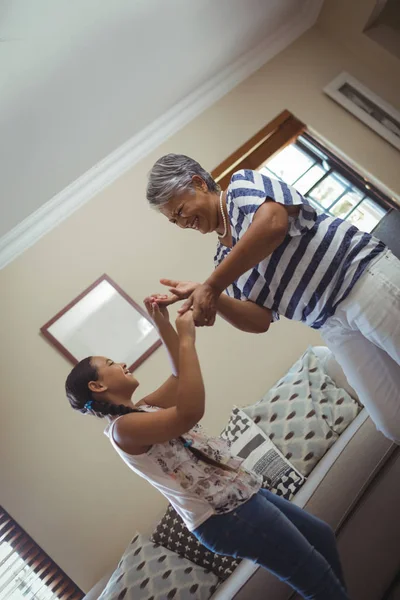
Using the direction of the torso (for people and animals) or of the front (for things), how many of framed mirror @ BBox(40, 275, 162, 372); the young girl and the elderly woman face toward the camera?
1

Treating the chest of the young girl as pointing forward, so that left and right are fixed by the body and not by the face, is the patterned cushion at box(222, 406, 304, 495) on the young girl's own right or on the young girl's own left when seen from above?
on the young girl's own left

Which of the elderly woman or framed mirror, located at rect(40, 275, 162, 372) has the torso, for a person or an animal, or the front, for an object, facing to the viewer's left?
the elderly woman

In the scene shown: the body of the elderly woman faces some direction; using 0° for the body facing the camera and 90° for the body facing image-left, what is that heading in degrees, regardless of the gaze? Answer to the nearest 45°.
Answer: approximately 90°

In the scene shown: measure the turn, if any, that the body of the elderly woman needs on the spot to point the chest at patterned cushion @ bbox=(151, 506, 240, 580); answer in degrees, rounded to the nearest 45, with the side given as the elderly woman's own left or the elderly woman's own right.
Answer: approximately 45° to the elderly woman's own right

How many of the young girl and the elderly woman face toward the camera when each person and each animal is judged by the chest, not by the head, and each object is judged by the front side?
0

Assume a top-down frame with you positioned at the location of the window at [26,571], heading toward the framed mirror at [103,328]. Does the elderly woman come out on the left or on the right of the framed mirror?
right

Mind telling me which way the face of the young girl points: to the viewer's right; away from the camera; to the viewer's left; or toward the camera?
to the viewer's right

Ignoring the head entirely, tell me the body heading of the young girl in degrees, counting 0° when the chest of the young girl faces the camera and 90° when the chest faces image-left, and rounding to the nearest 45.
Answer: approximately 270°

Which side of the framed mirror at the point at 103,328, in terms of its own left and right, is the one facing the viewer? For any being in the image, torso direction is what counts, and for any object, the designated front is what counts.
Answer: front

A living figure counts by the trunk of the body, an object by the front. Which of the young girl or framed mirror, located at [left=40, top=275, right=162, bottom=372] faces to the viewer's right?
the young girl

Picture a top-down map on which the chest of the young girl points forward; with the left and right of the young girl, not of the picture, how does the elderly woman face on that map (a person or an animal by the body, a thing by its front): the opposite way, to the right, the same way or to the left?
the opposite way
